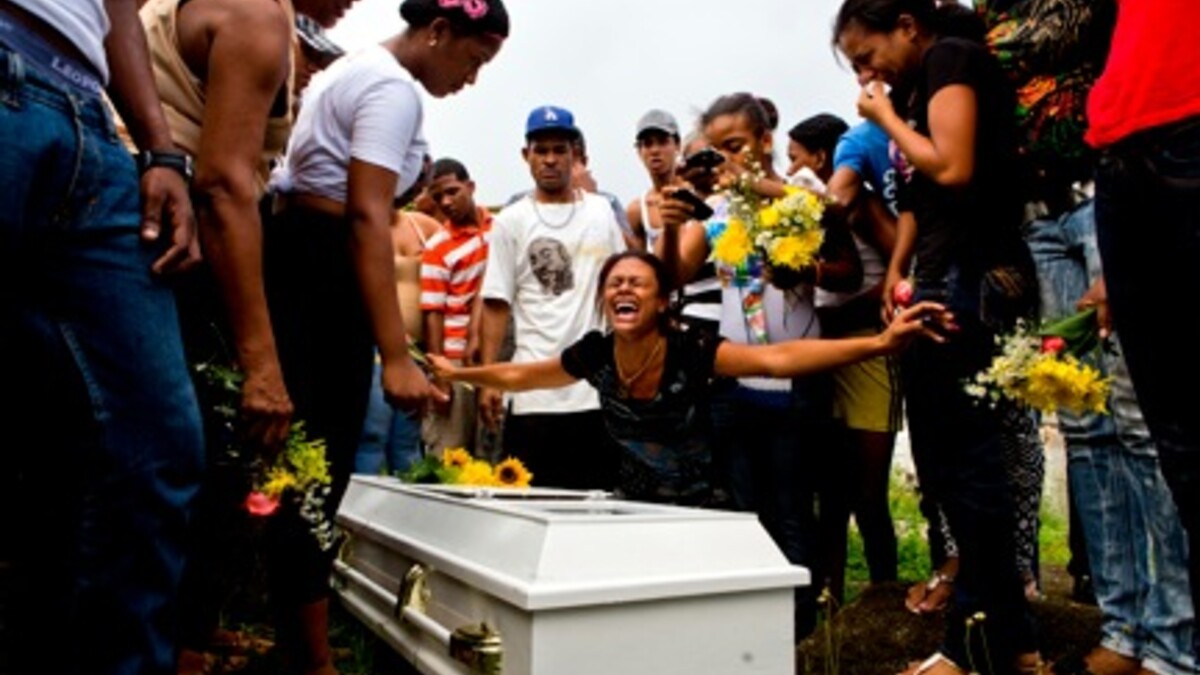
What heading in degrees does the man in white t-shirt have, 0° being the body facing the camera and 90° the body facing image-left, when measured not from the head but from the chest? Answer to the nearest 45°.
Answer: approximately 0°

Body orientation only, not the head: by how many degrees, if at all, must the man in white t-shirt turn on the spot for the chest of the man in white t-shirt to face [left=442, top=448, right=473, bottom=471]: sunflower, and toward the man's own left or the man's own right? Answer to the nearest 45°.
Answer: approximately 45° to the man's own right

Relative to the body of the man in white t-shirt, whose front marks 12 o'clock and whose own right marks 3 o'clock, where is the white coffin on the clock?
The white coffin is roughly at 12 o'clock from the man in white t-shirt.

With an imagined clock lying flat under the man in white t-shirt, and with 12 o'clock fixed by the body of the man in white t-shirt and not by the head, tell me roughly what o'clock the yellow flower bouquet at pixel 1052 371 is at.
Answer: The yellow flower bouquet is roughly at 11 o'clock from the man in white t-shirt.
